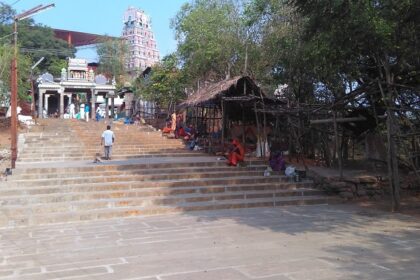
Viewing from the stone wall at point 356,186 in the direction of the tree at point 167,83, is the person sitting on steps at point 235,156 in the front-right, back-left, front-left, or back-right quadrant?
front-left

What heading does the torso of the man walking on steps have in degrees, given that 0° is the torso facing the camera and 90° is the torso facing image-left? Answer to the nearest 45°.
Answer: approximately 180°

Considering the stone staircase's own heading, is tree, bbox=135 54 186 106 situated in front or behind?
behind

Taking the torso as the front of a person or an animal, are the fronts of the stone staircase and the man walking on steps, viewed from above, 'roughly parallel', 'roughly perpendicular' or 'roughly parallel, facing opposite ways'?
roughly parallel, facing opposite ways

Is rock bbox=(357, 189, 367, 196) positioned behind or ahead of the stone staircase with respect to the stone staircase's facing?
ahead

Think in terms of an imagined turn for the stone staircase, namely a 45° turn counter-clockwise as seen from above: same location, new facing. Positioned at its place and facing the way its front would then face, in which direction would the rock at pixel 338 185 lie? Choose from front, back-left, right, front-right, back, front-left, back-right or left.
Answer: front

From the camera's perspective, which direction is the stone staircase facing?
toward the camera

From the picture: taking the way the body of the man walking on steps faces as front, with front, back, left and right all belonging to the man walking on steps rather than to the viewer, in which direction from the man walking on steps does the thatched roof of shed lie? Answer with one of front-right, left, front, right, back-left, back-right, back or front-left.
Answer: right

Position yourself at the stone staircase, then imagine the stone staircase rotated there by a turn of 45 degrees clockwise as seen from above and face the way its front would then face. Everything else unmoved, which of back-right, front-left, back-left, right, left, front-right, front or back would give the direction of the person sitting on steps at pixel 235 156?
left

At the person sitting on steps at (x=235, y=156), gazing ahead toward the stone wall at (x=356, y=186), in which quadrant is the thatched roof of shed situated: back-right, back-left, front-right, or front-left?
back-left

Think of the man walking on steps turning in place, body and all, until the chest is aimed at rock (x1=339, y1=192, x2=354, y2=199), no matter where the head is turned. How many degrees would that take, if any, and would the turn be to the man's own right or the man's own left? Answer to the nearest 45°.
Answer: approximately 135° to the man's own right

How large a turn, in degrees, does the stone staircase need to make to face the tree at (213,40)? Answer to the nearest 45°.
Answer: approximately 135° to its left
